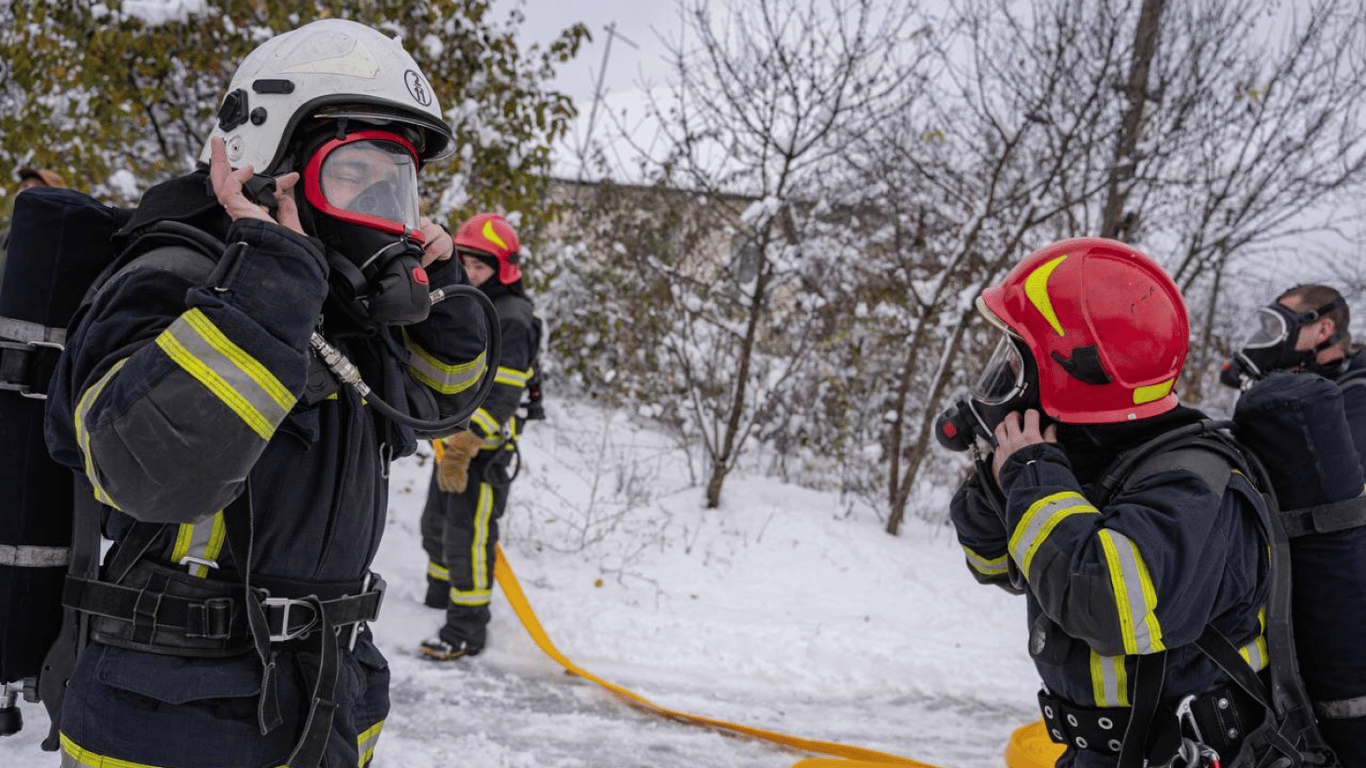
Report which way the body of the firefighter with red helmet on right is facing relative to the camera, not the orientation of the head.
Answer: to the viewer's left

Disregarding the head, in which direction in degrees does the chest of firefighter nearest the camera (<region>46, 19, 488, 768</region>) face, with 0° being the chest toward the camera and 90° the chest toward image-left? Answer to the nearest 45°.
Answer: approximately 315°

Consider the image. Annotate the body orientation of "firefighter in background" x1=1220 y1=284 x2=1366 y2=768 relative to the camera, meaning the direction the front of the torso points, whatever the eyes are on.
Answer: to the viewer's left
